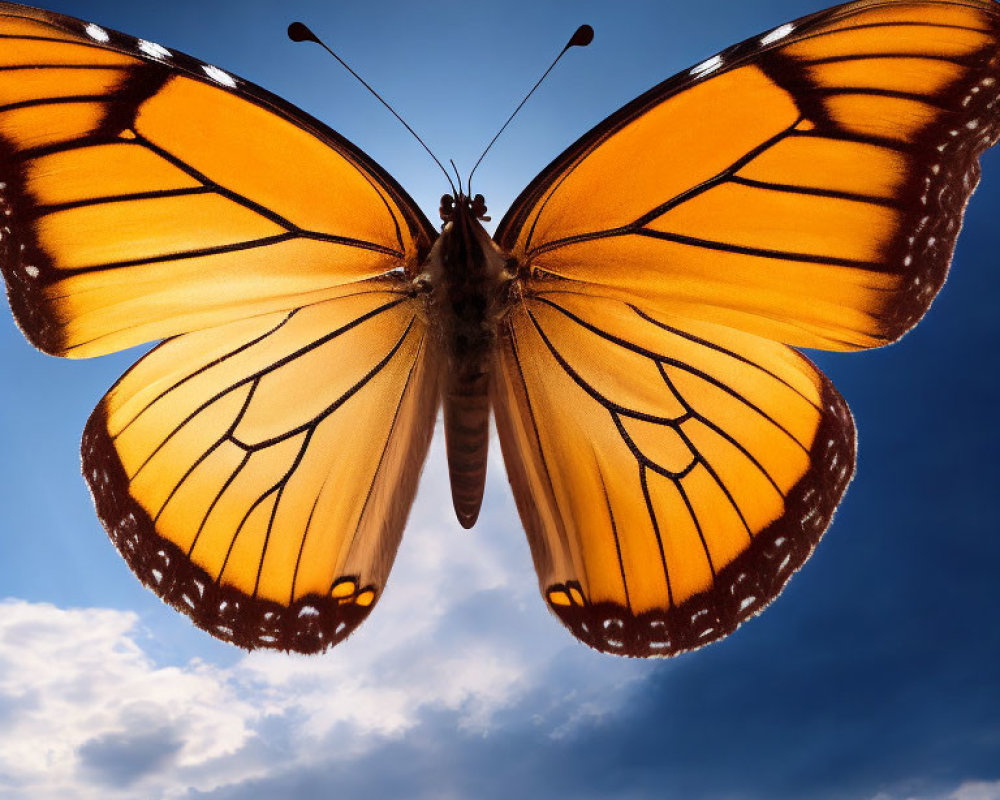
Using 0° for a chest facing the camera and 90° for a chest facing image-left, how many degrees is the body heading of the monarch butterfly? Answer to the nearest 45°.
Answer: approximately 180°
